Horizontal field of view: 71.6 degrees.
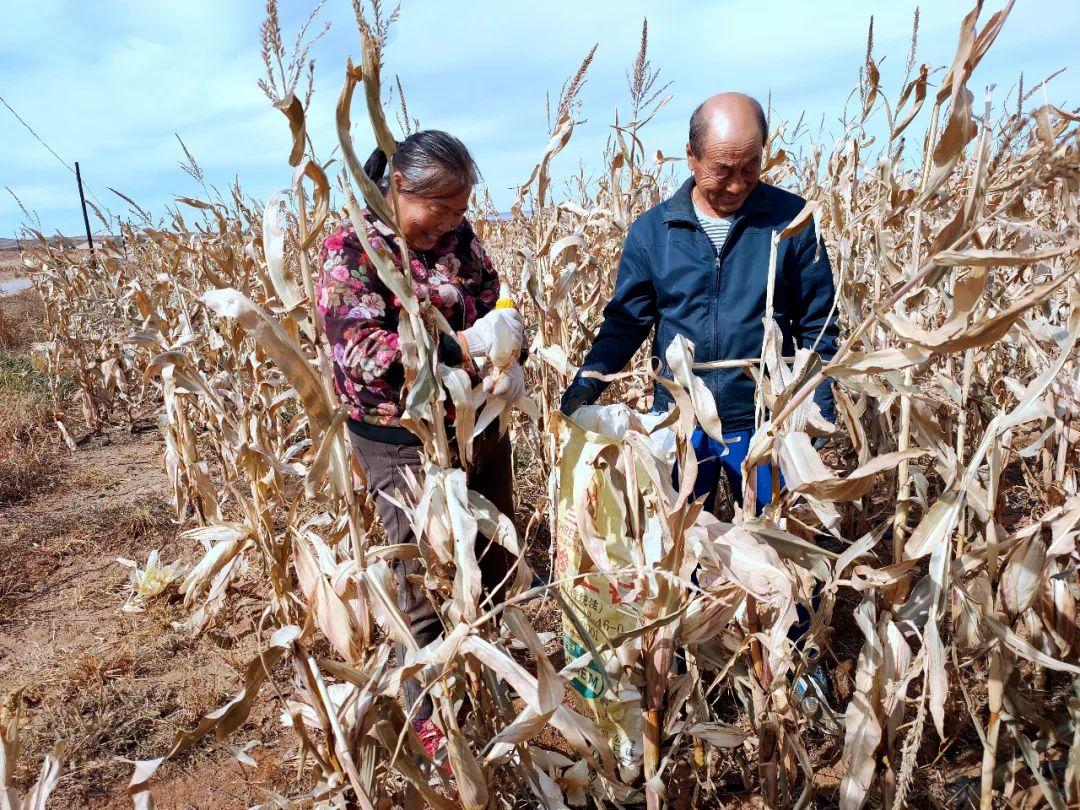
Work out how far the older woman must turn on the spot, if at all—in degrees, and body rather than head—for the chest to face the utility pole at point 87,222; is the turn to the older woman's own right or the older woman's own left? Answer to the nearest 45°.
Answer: approximately 180°

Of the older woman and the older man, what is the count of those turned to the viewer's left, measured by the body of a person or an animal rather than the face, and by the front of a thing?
0

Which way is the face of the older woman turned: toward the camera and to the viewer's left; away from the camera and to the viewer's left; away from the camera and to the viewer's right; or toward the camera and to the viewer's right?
toward the camera and to the viewer's right

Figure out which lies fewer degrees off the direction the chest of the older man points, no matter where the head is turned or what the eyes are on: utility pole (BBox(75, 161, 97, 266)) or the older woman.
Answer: the older woman

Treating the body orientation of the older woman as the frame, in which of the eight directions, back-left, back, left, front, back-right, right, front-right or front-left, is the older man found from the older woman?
front-left

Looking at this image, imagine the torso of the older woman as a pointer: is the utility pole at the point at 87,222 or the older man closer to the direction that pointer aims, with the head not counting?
the older man

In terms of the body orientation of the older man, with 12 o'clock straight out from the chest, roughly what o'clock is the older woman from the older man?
The older woman is roughly at 2 o'clock from the older man.
